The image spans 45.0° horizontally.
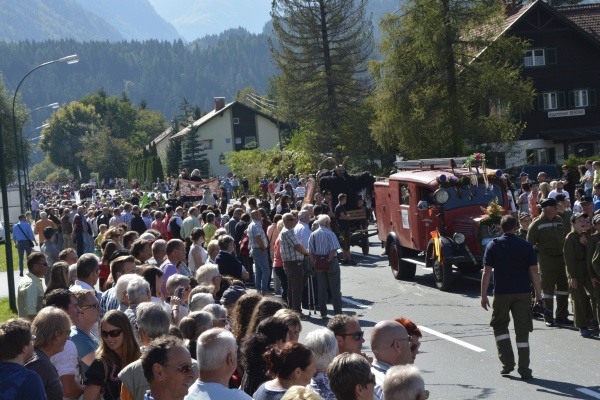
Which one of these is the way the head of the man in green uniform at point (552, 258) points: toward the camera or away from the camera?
toward the camera

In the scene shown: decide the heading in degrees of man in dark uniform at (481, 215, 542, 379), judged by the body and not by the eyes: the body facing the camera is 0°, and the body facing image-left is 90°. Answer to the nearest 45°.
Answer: approximately 180°

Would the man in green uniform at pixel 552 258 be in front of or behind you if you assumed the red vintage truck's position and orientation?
in front

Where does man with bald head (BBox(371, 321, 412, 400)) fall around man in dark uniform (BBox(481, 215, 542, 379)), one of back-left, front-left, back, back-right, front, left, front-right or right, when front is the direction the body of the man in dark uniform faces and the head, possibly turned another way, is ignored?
back

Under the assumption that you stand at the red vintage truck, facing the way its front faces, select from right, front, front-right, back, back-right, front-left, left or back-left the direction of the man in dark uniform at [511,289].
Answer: front-right

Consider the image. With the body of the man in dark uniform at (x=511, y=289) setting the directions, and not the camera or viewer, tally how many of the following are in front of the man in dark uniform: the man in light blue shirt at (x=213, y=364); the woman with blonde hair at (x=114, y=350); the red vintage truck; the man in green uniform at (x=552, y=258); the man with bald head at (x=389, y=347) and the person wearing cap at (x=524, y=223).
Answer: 3

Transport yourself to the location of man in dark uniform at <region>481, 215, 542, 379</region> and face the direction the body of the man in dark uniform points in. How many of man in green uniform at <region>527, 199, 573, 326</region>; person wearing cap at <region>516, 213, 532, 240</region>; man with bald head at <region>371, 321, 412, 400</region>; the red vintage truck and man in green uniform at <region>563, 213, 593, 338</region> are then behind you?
1

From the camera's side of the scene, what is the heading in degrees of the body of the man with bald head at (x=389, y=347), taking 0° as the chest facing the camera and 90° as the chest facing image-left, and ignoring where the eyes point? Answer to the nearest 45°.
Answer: approximately 225°

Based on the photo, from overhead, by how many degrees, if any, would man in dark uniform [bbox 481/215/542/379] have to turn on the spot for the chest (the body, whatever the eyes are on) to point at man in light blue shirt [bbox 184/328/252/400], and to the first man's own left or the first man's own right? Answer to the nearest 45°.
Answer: approximately 180°

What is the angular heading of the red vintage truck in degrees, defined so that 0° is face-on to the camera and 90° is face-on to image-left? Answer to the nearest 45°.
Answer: approximately 315°

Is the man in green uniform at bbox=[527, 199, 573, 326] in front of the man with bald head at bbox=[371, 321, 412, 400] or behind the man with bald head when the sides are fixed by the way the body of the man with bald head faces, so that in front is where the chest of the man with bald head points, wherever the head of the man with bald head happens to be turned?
in front

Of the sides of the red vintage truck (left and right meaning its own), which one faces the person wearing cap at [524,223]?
front

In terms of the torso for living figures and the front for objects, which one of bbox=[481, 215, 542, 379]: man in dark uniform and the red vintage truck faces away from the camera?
the man in dark uniform

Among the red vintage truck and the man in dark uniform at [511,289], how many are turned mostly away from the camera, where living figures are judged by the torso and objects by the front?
1
